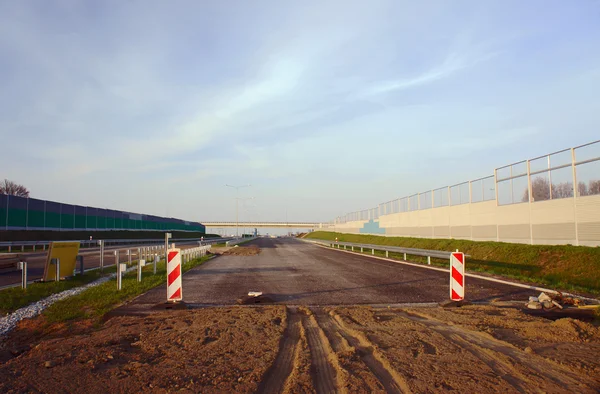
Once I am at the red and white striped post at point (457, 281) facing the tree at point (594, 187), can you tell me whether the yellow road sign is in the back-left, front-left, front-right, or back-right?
back-left

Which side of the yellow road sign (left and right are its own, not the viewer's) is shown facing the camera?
front

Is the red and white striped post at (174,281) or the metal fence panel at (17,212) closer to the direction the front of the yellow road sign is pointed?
the red and white striped post

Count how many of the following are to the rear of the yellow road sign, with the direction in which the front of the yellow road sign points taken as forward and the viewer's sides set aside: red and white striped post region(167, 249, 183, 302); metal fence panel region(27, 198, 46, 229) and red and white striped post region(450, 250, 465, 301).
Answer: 1

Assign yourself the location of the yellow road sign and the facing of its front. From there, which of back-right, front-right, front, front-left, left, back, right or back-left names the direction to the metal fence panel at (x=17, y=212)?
back

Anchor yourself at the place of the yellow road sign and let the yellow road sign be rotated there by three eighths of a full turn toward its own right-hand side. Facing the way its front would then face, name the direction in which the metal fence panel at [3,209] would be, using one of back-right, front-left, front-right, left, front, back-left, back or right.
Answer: front-right

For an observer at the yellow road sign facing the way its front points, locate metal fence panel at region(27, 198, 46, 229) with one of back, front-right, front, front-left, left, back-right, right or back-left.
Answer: back

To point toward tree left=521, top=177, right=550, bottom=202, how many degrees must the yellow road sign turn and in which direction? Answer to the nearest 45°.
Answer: approximately 90° to its left

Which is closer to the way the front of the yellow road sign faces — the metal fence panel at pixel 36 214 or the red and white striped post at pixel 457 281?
the red and white striped post

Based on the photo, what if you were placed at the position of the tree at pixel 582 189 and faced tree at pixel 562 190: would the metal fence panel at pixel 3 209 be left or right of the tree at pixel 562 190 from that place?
left

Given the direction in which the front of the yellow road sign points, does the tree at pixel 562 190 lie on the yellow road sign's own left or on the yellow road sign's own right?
on the yellow road sign's own left

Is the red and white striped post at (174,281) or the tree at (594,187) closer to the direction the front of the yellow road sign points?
the red and white striped post

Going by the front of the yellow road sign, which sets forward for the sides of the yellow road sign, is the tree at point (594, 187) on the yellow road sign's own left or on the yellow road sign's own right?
on the yellow road sign's own left
